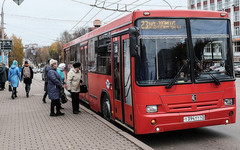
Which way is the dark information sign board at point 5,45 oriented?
toward the camera

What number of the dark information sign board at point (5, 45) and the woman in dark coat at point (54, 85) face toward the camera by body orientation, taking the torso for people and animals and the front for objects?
1

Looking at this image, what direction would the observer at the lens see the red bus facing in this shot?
facing the viewer and to the right of the viewer

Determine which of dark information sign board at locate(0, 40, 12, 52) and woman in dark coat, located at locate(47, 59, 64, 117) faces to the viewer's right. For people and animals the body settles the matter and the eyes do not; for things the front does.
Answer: the woman in dark coat
